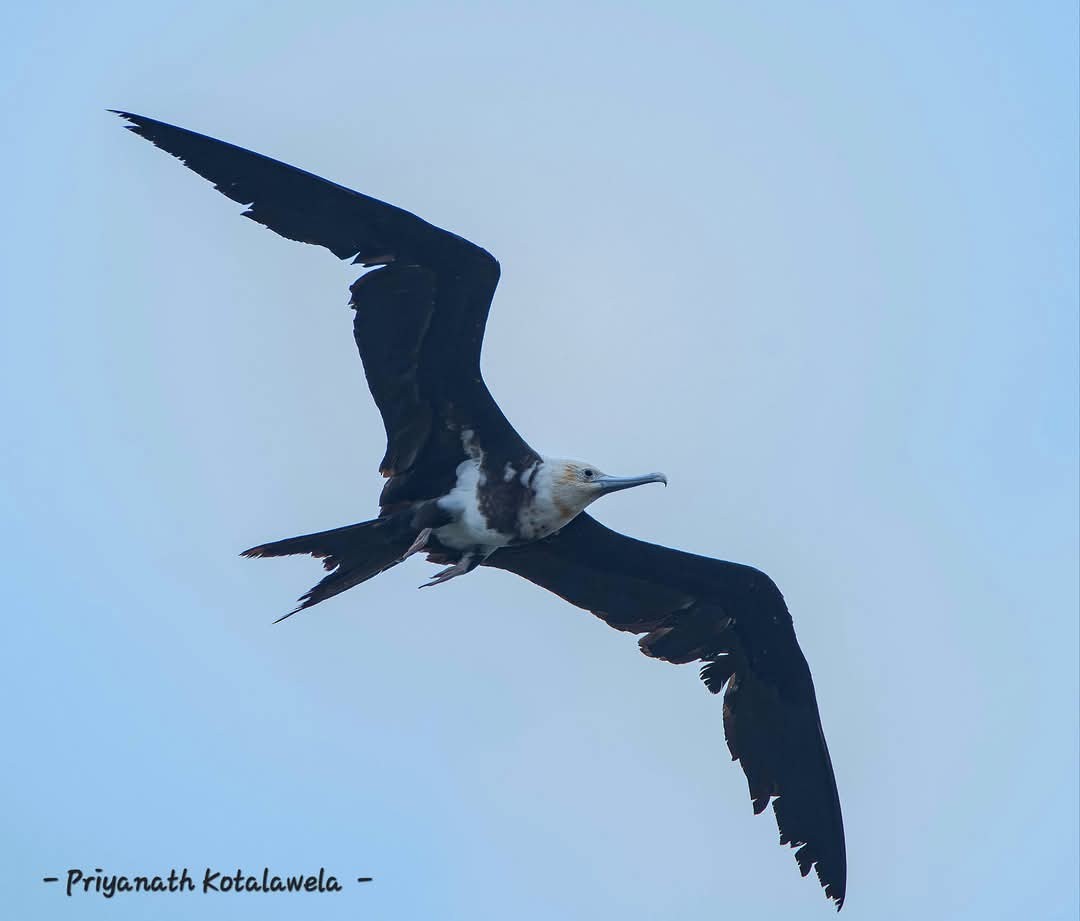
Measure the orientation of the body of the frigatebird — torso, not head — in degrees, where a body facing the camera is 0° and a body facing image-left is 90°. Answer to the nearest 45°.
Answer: approximately 270°
